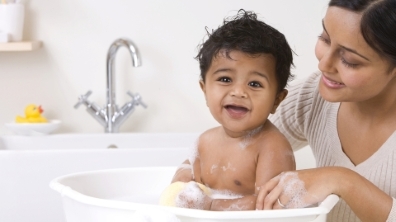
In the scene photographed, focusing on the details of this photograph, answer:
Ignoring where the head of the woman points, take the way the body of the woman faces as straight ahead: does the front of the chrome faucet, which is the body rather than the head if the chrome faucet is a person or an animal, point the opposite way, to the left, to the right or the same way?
to the left

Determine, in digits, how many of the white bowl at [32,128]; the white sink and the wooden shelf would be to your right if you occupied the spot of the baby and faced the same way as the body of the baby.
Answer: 3

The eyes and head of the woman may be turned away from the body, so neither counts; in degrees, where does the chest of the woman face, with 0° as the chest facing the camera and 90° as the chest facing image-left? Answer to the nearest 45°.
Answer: approximately 45°

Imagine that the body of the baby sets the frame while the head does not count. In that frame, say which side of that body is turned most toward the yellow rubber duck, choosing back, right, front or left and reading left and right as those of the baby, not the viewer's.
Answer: right

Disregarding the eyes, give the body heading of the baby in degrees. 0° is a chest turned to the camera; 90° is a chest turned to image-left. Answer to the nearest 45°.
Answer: approximately 45°

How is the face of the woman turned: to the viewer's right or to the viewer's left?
to the viewer's left

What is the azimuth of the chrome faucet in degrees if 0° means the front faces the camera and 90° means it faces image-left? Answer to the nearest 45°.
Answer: approximately 315°

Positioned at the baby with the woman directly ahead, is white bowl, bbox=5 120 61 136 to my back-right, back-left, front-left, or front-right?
back-left

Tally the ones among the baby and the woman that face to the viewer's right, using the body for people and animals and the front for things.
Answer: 0
